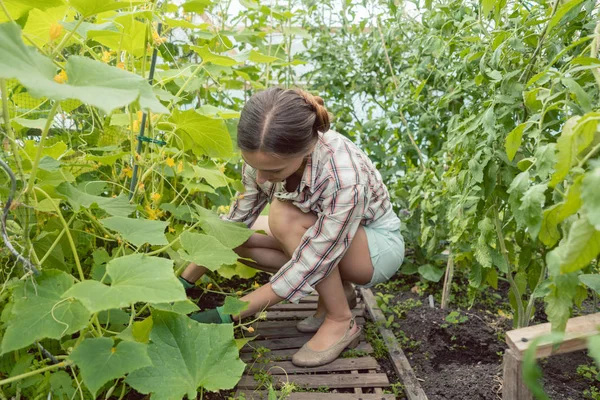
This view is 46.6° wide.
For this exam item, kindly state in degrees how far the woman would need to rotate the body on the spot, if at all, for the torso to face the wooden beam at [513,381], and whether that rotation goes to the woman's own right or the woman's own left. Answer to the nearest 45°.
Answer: approximately 90° to the woman's own left

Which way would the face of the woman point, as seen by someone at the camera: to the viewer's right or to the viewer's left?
to the viewer's left

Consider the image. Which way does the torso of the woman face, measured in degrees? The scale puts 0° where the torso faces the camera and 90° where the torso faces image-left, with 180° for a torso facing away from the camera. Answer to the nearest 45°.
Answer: approximately 45°

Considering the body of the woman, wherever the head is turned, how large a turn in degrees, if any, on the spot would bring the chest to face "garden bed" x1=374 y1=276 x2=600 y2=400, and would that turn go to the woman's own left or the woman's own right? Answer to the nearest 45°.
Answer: approximately 135° to the woman's own left
